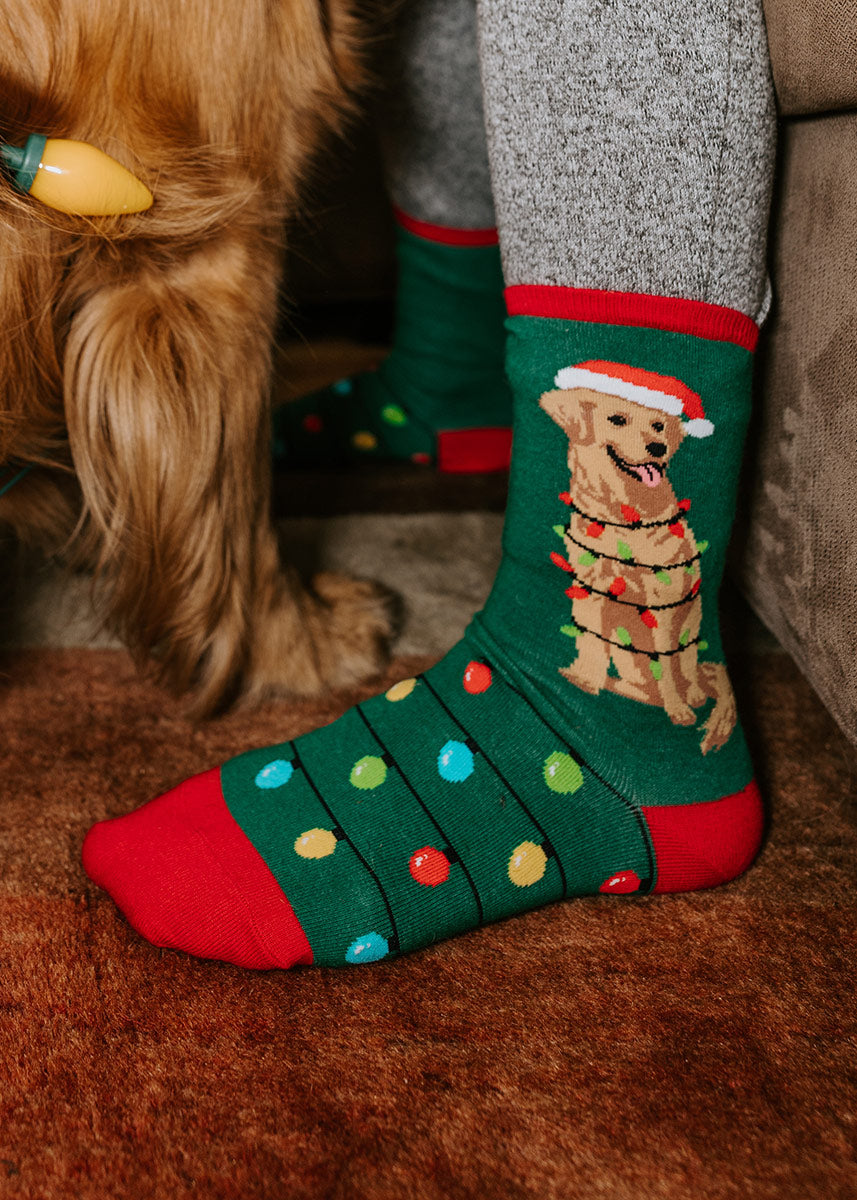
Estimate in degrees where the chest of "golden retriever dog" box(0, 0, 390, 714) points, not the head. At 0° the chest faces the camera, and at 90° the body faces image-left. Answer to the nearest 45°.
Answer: approximately 270°
